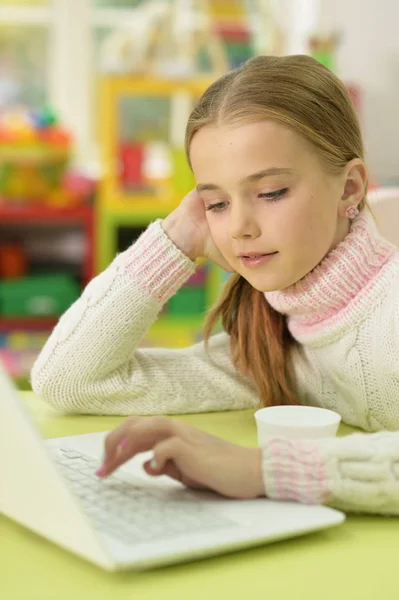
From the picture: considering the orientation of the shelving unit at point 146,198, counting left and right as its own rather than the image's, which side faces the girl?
front

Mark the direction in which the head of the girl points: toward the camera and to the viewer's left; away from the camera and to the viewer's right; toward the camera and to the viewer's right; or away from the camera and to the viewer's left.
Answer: toward the camera and to the viewer's left

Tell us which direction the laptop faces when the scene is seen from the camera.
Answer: facing away from the viewer and to the right of the viewer

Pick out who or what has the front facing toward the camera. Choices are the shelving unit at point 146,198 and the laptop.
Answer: the shelving unit

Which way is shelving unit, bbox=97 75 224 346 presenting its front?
toward the camera

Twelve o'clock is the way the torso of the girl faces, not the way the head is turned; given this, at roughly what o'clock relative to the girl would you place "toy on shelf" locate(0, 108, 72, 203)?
The toy on shelf is roughly at 4 o'clock from the girl.

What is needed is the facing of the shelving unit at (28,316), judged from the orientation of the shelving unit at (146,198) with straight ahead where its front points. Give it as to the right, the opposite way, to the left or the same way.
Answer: the same way

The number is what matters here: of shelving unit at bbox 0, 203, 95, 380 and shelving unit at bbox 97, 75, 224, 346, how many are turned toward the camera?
2

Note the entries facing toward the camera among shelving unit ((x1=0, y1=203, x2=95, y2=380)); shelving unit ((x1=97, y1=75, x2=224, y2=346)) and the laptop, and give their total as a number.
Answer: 2

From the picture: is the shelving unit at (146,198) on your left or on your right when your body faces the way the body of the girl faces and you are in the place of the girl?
on your right

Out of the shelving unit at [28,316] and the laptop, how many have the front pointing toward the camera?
1

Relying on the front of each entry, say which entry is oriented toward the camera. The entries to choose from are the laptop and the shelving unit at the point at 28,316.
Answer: the shelving unit

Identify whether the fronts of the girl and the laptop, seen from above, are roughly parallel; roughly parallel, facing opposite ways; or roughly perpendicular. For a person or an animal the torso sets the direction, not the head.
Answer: roughly parallel, facing opposite ways

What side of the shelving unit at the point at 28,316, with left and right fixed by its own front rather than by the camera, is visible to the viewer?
front

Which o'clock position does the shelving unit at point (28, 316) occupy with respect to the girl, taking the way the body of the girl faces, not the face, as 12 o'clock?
The shelving unit is roughly at 4 o'clock from the girl.
